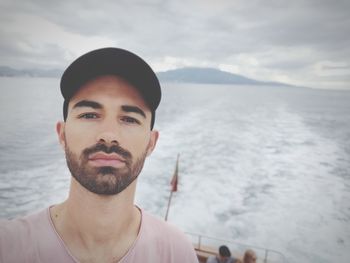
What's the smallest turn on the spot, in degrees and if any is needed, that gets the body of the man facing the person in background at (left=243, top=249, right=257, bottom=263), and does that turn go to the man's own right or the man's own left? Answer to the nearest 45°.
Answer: approximately 135° to the man's own left

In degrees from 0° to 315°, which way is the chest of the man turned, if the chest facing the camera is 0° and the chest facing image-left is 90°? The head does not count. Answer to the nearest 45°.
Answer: approximately 0°
